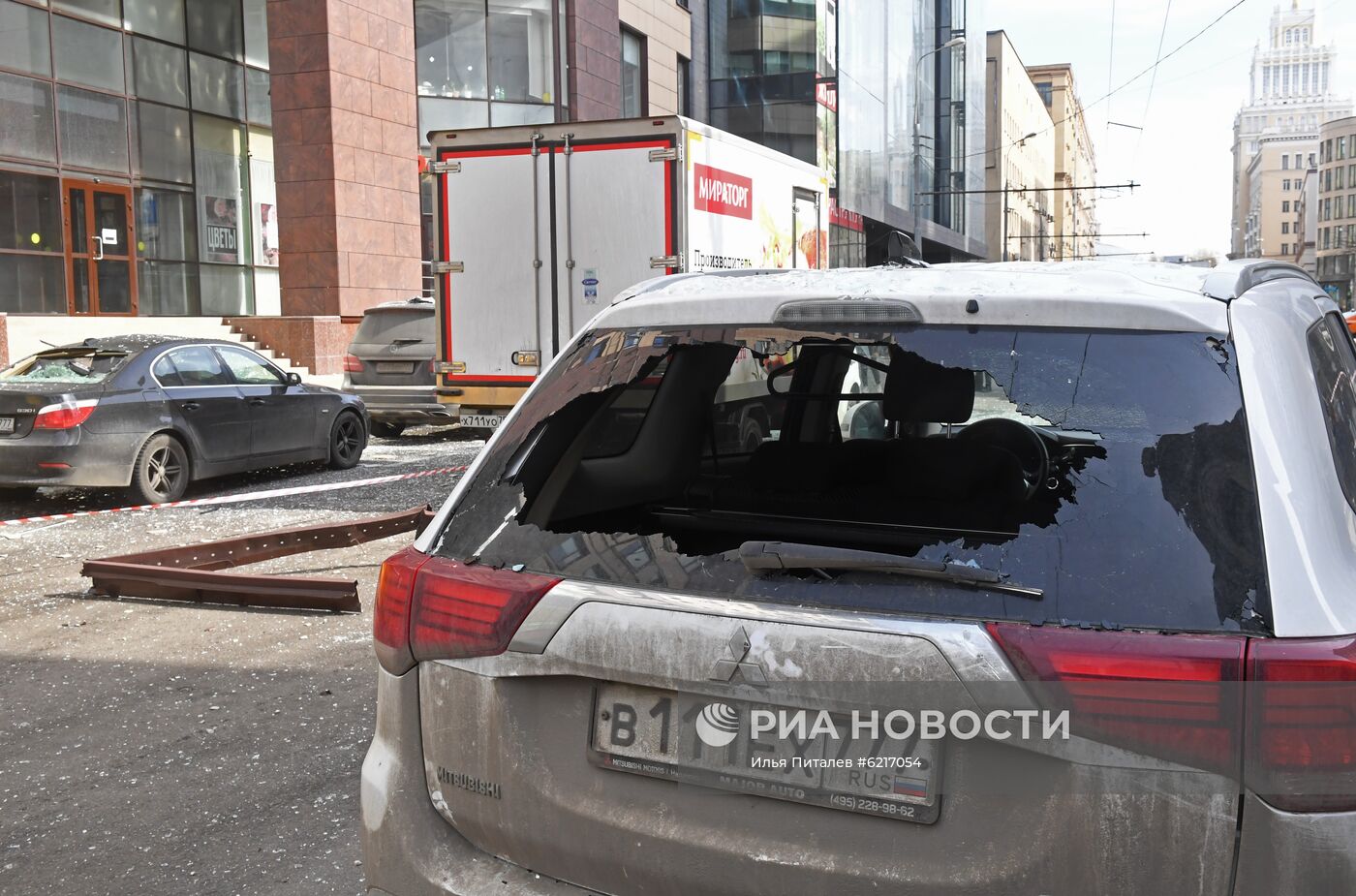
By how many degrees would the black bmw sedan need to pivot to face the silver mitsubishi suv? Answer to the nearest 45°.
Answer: approximately 135° to its right

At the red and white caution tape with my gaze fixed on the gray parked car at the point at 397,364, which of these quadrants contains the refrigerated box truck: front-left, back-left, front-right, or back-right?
front-right

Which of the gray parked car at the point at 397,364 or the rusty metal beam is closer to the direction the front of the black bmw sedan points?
the gray parked car

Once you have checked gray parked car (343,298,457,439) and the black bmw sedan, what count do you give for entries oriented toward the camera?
0

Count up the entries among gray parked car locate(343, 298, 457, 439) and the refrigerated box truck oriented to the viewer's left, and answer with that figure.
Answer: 0

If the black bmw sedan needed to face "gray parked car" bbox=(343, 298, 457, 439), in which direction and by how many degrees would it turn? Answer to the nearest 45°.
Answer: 0° — it already faces it

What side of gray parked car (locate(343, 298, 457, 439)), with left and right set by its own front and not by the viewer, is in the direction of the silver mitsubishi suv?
back

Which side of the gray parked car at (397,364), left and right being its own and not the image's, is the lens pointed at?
back

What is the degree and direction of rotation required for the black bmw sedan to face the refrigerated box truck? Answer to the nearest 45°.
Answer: approximately 45° to its right

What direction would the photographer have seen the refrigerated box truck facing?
facing away from the viewer and to the right of the viewer

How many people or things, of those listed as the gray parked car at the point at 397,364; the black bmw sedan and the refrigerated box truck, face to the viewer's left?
0

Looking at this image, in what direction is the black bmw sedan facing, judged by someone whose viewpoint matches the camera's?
facing away from the viewer and to the right of the viewer
